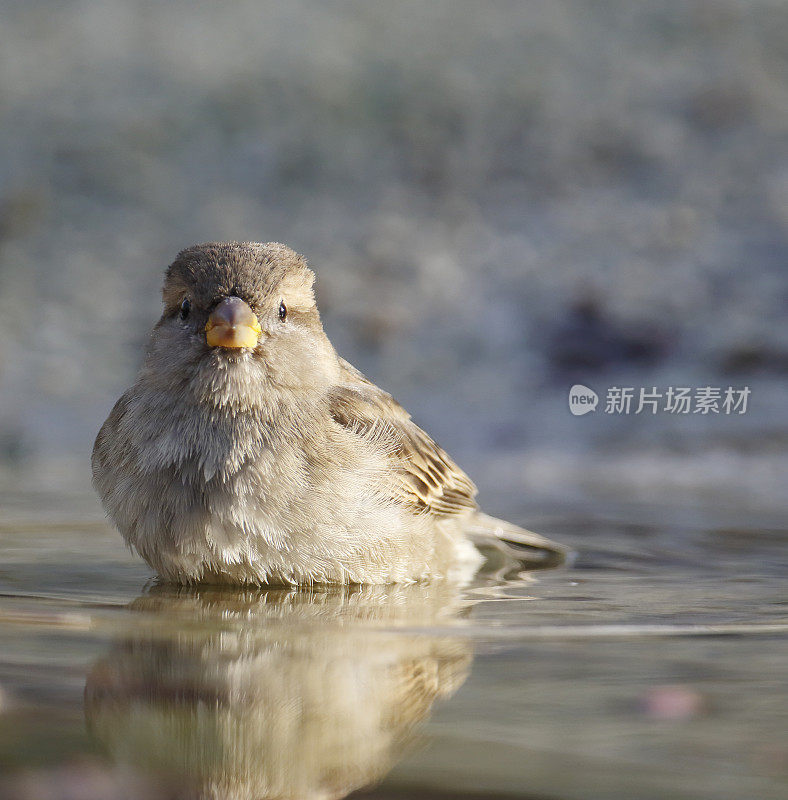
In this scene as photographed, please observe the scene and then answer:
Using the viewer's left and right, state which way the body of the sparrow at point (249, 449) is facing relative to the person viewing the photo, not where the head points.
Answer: facing the viewer and to the left of the viewer
